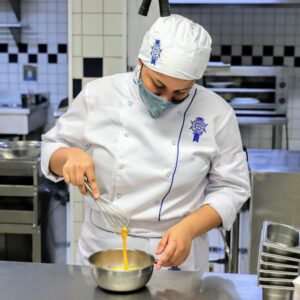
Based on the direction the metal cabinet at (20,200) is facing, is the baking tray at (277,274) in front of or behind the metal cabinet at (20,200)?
in front

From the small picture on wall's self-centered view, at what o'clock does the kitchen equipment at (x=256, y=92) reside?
The kitchen equipment is roughly at 10 o'clock from the small picture on wall.

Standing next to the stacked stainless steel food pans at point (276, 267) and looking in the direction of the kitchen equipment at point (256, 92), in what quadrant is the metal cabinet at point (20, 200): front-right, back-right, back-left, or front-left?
front-left

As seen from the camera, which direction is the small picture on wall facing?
toward the camera

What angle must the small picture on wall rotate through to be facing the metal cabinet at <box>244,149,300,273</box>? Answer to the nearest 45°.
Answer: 0° — it already faces it

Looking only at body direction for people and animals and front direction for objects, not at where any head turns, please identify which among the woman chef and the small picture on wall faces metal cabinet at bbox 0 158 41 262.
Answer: the small picture on wall

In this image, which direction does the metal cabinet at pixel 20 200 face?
toward the camera

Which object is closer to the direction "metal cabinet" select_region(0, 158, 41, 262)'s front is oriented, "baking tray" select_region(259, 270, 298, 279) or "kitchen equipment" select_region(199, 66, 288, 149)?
the baking tray

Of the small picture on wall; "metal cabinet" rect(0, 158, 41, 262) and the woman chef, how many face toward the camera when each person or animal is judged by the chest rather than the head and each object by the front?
3

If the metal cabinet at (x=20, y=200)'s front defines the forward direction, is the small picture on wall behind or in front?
behind
